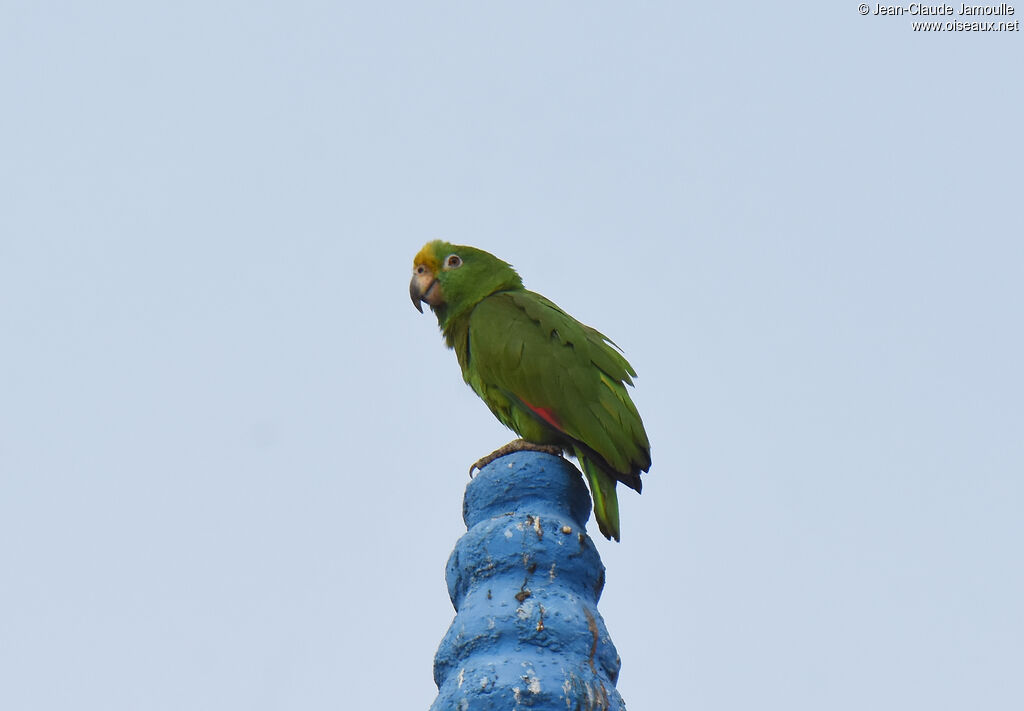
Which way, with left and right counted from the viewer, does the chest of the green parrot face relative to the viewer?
facing to the left of the viewer
